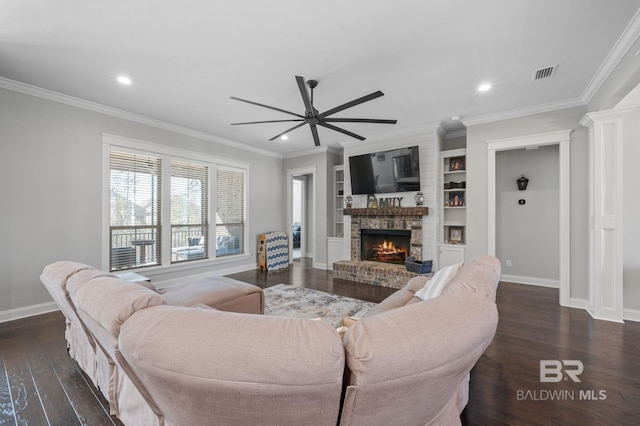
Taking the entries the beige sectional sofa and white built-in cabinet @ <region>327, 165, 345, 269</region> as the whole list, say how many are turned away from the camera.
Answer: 1

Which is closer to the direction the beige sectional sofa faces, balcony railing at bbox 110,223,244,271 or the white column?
the balcony railing

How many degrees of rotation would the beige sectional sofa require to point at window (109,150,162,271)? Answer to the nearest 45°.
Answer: approximately 45° to its left

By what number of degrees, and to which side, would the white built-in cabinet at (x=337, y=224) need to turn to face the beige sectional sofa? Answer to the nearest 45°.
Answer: approximately 45° to its left

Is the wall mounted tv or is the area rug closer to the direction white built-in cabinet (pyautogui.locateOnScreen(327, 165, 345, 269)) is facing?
the area rug

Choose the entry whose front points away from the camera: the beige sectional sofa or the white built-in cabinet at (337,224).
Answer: the beige sectional sofa

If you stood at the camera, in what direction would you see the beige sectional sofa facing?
facing away from the viewer

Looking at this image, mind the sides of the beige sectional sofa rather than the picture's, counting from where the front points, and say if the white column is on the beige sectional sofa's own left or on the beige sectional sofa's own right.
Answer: on the beige sectional sofa's own right

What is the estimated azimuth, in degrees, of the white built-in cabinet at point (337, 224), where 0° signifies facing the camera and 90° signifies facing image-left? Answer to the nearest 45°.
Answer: approximately 45°

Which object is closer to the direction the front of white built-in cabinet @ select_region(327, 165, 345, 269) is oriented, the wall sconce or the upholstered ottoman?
the upholstered ottoman
